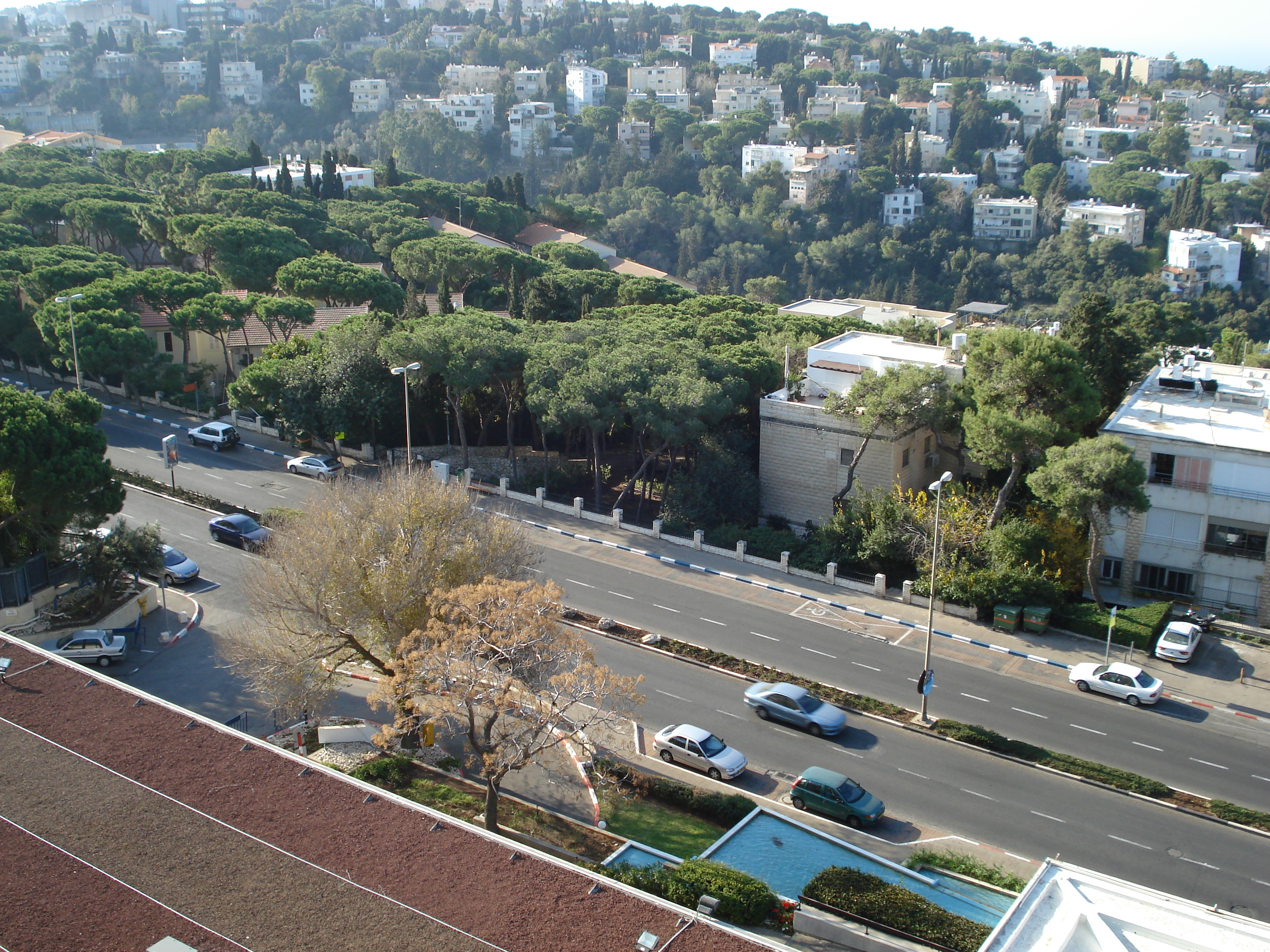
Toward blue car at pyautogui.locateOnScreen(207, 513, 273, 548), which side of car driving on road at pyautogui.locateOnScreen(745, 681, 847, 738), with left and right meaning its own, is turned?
back

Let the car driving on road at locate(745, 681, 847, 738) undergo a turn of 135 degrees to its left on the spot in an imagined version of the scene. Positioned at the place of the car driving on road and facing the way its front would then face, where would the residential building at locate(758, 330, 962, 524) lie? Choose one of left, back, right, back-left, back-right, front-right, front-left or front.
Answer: front

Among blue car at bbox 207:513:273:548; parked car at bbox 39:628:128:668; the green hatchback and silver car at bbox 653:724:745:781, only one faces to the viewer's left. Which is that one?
the parked car

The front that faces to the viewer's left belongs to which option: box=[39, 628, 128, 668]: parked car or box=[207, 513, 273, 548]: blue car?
the parked car

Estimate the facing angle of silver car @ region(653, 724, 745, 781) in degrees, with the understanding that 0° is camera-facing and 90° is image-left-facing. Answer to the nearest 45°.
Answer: approximately 315°

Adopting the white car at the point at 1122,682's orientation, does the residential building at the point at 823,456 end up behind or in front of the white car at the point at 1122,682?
in front

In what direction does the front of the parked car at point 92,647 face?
to the viewer's left

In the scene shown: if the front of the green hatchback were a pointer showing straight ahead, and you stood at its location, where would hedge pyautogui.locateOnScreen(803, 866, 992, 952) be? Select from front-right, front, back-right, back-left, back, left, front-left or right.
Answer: front-right

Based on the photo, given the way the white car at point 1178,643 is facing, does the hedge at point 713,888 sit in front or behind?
behind

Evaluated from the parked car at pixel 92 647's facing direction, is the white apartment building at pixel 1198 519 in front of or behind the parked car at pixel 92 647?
behind
